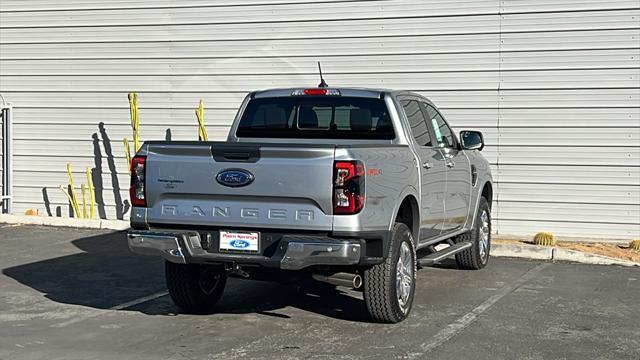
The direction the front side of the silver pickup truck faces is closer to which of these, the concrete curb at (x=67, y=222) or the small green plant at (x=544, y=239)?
the small green plant

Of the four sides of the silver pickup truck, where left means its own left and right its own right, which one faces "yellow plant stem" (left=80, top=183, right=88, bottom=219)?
left

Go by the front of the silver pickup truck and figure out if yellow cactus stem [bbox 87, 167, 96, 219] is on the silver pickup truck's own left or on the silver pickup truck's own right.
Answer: on the silver pickup truck's own left

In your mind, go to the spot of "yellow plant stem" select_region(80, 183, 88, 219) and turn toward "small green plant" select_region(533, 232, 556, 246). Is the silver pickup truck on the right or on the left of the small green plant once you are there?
right

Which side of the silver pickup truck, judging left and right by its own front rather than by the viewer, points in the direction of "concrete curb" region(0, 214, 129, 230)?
left

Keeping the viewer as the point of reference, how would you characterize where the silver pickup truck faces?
facing away from the viewer and to the right of the viewer

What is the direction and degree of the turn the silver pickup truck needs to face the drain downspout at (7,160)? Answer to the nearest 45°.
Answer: approximately 90° to its left

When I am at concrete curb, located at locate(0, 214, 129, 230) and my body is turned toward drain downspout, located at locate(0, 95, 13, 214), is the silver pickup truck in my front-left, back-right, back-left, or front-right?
back-left
